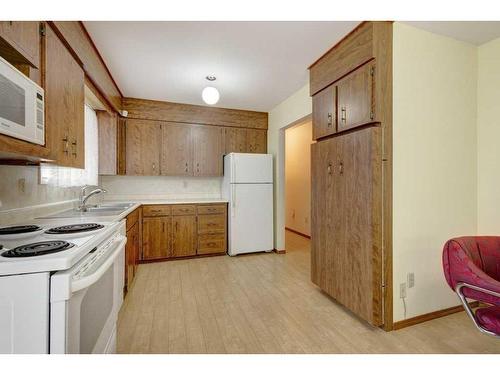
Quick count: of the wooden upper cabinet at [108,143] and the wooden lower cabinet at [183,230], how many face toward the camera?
1

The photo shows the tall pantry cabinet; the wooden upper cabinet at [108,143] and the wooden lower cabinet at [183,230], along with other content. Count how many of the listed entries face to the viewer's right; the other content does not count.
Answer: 1

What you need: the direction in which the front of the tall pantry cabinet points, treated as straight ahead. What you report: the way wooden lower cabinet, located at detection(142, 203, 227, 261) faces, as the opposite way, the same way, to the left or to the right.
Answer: to the left

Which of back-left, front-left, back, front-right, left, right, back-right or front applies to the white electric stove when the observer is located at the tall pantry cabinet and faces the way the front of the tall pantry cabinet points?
front

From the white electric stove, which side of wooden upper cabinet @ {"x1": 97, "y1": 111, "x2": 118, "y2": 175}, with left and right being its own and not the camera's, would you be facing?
right

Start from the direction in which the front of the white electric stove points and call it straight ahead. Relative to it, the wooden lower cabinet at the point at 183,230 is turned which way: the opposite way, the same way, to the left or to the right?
to the right

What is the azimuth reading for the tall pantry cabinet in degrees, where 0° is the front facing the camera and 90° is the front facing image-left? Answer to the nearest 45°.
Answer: approximately 45°

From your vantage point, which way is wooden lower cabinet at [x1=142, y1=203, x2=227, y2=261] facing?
toward the camera

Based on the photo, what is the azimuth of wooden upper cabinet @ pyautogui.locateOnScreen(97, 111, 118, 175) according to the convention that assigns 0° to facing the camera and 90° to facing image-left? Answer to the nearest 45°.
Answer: approximately 270°

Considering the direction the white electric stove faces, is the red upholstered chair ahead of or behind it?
ahead

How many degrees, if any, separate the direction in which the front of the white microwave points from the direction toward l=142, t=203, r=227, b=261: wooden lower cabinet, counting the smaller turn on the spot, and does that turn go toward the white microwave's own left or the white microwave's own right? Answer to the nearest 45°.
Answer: approximately 90° to the white microwave's own left

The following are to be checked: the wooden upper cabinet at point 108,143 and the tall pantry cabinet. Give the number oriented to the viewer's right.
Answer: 1
